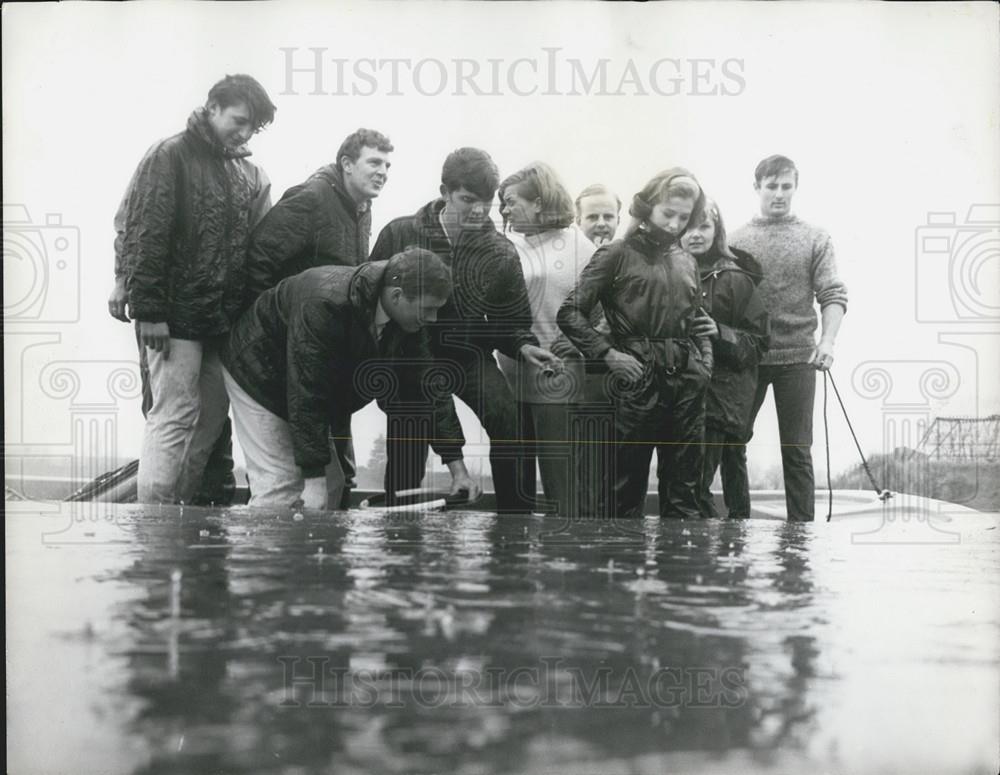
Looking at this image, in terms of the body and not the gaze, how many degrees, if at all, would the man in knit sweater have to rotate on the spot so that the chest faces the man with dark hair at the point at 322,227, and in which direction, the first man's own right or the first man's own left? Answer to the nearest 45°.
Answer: approximately 90° to the first man's own right

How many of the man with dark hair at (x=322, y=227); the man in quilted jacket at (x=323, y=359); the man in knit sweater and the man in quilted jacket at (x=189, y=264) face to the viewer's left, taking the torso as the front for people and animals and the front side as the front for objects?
0

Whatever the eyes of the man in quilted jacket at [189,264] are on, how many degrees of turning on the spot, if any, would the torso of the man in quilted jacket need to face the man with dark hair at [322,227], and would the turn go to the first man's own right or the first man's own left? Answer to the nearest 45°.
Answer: approximately 45° to the first man's own left

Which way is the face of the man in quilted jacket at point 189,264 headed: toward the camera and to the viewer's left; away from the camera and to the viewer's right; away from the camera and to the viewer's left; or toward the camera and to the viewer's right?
toward the camera and to the viewer's right

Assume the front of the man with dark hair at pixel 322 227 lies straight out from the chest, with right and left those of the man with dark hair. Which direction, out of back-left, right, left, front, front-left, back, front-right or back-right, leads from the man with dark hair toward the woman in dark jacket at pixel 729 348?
front-left

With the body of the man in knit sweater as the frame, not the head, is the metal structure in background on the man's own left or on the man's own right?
on the man's own left

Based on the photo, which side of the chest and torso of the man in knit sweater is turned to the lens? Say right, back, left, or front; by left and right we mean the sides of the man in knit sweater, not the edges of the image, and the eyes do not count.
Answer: front

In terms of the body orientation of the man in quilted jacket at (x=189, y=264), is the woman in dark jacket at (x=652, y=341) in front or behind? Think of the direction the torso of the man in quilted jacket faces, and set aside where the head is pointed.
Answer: in front

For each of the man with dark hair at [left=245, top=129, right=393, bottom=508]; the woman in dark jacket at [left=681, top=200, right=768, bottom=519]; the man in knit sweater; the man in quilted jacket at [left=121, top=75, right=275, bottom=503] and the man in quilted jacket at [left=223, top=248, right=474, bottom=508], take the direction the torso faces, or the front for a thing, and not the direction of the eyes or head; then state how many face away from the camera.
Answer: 0

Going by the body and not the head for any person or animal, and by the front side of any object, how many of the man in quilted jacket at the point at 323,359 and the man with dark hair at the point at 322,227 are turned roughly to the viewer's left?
0

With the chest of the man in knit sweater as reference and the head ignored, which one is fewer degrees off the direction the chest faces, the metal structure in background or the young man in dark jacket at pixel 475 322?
the young man in dark jacket

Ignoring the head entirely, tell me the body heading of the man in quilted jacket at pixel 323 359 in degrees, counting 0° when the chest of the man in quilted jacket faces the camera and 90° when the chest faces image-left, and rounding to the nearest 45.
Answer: approximately 315°

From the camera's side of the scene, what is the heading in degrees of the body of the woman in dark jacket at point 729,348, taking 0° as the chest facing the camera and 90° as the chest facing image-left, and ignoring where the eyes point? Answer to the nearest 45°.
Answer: approximately 45°

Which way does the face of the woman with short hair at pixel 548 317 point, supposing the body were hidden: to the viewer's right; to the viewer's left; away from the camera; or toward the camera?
to the viewer's left

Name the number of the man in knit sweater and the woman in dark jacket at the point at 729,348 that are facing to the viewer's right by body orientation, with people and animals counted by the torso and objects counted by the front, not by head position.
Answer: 0

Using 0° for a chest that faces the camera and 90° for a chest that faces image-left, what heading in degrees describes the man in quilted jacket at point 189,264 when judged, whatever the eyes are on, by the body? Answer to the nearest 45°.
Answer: approximately 315°

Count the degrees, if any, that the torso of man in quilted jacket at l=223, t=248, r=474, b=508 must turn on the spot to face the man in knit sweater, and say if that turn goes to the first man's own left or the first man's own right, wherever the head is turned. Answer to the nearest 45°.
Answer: approximately 45° to the first man's own left

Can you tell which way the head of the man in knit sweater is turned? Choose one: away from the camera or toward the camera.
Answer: toward the camera

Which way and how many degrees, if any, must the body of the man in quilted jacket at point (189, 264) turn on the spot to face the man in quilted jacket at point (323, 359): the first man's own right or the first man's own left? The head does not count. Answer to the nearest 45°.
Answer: approximately 45° to the first man's own left
